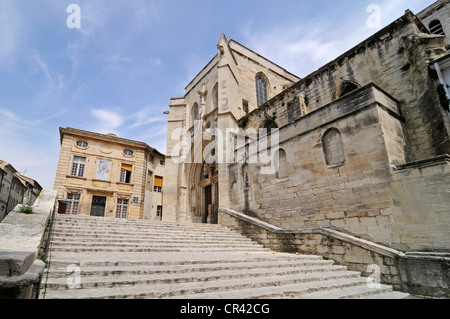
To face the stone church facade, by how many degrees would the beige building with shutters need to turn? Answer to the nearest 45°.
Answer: approximately 45° to its left

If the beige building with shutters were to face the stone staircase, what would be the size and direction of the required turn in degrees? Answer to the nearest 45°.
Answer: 0° — it already faces it

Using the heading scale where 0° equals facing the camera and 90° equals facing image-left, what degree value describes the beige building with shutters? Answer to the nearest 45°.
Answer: approximately 0°
